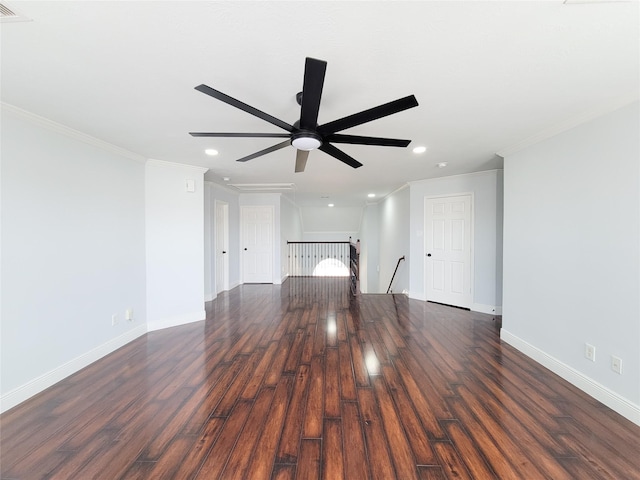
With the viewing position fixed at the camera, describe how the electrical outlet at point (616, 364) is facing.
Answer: facing the viewer and to the left of the viewer

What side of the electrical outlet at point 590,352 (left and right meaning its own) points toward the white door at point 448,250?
right

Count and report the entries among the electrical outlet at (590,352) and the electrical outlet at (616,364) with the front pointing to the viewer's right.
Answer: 0

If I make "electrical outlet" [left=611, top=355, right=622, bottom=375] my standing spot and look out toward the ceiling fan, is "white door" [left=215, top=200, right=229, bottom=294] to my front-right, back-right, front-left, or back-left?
front-right

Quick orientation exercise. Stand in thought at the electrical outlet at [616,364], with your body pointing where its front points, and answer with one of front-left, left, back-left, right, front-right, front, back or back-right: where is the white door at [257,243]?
front-right

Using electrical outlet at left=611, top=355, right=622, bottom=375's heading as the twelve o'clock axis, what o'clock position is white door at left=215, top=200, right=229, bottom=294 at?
The white door is roughly at 1 o'clock from the electrical outlet.

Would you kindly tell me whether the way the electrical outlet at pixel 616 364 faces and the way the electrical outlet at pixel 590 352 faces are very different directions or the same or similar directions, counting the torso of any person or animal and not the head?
same or similar directions

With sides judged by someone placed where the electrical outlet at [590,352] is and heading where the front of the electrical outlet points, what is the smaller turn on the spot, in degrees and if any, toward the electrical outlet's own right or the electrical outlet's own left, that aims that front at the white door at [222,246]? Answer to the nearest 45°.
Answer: approximately 45° to the electrical outlet's own right

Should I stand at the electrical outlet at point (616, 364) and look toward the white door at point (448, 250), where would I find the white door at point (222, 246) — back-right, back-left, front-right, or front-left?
front-left

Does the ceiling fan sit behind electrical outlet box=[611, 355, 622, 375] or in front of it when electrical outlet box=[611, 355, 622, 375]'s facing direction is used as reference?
in front

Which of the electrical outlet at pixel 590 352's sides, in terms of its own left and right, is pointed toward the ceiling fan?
front
